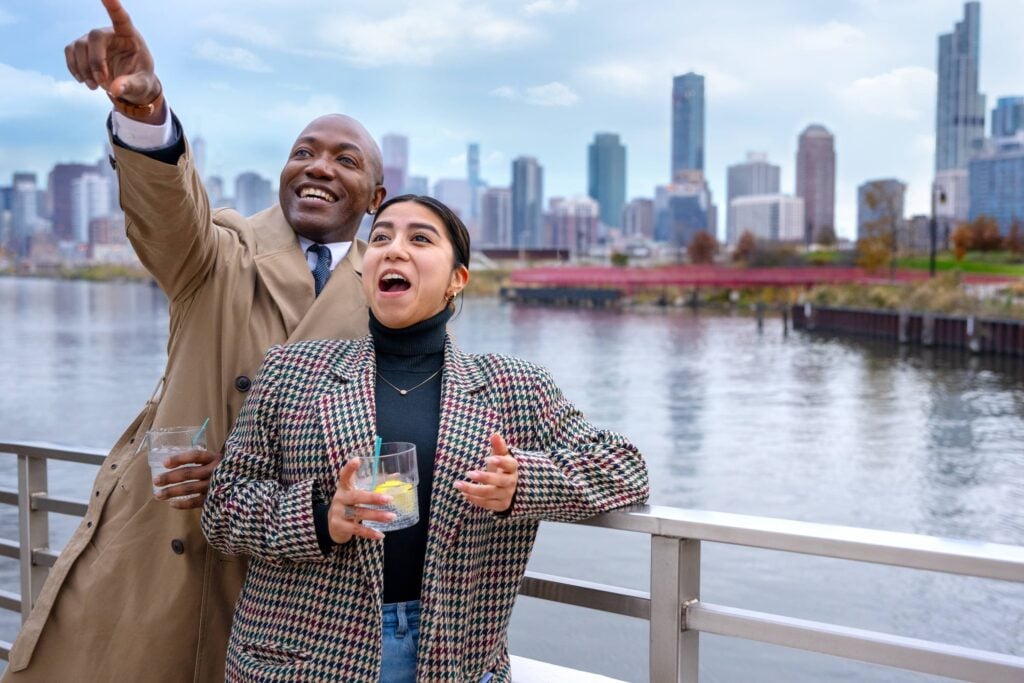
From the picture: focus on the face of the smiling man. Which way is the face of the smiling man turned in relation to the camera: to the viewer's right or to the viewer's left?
to the viewer's left

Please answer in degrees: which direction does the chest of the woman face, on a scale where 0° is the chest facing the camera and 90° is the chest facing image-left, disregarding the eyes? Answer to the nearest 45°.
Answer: approximately 0°
